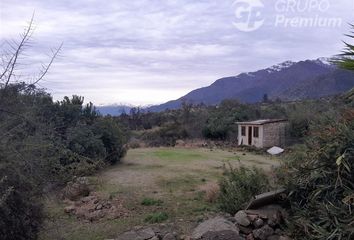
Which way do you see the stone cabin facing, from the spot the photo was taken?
facing the viewer and to the left of the viewer

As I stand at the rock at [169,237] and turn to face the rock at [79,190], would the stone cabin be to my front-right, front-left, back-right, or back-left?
front-right

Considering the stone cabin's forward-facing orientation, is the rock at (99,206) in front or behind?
in front

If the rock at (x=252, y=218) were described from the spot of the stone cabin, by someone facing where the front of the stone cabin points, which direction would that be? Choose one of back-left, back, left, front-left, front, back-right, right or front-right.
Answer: front-left

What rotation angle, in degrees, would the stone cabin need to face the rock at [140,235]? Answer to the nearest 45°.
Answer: approximately 45° to its left

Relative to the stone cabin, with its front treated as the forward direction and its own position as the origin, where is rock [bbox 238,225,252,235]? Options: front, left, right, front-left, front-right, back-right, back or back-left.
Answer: front-left

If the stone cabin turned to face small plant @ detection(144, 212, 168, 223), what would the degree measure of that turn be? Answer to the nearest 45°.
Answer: approximately 45° to its left

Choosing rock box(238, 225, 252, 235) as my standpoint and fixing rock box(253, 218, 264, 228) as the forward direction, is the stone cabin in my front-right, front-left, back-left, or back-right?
front-left

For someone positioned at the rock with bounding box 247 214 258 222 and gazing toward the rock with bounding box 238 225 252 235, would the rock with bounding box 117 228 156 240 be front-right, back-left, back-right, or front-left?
front-right

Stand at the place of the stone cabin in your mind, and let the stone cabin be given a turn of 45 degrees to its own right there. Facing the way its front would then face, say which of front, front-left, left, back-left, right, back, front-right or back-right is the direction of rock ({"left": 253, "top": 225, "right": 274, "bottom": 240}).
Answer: left

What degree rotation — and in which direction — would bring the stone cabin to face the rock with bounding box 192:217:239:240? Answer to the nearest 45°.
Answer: approximately 45° to its left

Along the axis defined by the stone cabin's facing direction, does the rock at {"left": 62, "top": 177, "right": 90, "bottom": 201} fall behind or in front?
in front
